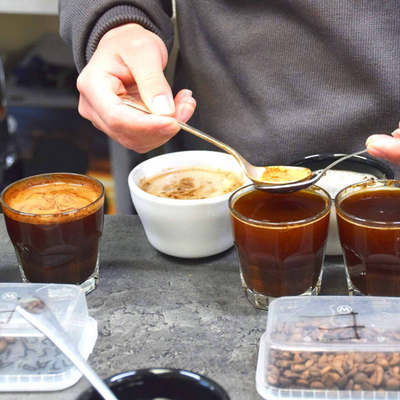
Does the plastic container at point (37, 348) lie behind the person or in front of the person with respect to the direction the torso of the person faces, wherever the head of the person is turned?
in front

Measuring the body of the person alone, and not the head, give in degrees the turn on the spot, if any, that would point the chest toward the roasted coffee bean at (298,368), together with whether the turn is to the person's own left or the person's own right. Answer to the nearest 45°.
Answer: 0° — they already face it

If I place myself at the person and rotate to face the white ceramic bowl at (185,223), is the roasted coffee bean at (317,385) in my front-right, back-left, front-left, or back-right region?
front-left

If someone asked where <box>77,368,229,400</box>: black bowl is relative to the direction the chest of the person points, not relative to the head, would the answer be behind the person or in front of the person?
in front

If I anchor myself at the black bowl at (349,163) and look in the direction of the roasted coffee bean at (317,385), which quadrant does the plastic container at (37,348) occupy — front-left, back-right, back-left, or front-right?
front-right

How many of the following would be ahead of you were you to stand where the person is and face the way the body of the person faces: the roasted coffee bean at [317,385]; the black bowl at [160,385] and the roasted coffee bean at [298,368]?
3

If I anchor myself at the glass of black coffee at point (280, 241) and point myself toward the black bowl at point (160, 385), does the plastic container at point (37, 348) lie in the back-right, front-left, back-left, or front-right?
front-right

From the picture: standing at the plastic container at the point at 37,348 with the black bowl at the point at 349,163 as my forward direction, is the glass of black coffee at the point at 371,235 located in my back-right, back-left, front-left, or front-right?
front-right

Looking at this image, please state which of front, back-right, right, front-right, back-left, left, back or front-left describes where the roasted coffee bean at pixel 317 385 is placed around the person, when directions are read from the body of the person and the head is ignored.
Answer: front

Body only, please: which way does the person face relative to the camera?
toward the camera
